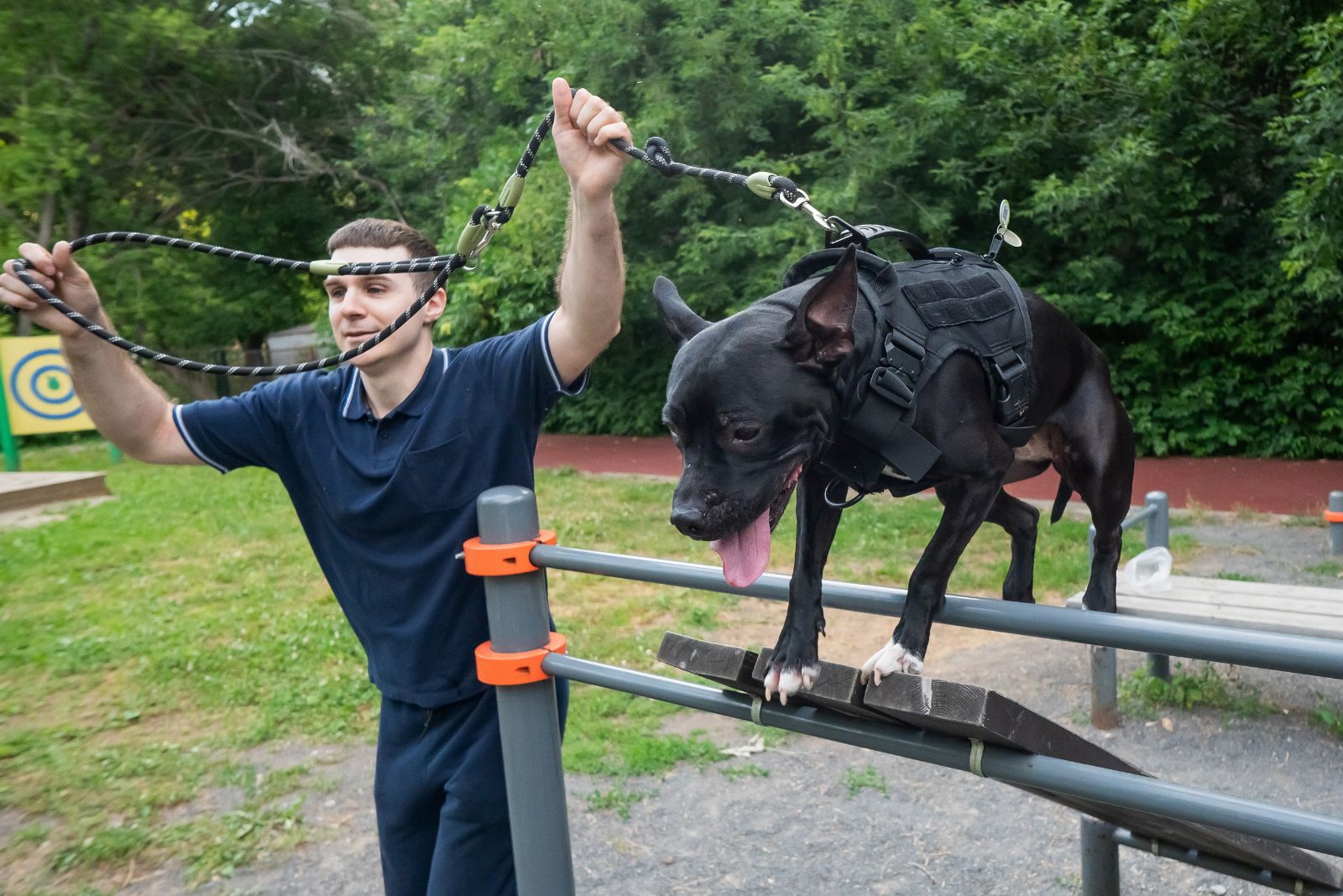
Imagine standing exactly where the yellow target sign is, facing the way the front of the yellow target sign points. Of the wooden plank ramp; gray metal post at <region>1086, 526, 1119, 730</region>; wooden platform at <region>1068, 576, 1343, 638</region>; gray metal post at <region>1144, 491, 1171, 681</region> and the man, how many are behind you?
0

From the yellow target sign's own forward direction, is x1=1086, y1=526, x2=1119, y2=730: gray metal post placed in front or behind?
in front

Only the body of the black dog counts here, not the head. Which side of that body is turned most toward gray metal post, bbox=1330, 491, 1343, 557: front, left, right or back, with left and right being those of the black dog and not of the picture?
back

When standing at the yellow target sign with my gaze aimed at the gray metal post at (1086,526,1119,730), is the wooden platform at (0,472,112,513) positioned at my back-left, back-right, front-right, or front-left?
front-right

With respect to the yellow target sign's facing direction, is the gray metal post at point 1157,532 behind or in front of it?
in front

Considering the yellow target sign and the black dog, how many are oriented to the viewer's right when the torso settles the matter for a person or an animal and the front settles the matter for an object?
0

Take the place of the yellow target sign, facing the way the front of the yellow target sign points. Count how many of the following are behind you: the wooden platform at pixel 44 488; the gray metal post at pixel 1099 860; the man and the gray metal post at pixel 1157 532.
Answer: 0

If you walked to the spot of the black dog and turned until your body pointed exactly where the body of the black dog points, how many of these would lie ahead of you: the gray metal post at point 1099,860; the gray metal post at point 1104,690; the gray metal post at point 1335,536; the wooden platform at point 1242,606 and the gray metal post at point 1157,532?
0

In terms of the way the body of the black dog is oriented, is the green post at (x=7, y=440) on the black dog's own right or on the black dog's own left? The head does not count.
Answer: on the black dog's own right

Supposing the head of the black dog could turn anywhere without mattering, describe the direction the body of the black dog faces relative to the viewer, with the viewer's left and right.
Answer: facing the viewer and to the left of the viewer

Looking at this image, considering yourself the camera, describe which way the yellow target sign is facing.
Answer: facing the viewer

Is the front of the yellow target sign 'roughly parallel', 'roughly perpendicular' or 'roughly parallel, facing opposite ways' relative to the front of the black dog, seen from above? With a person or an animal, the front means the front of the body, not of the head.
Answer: roughly perpendicular

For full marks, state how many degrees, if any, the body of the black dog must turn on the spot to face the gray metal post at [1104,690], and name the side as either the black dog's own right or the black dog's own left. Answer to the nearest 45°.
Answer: approximately 135° to the black dog's own right
